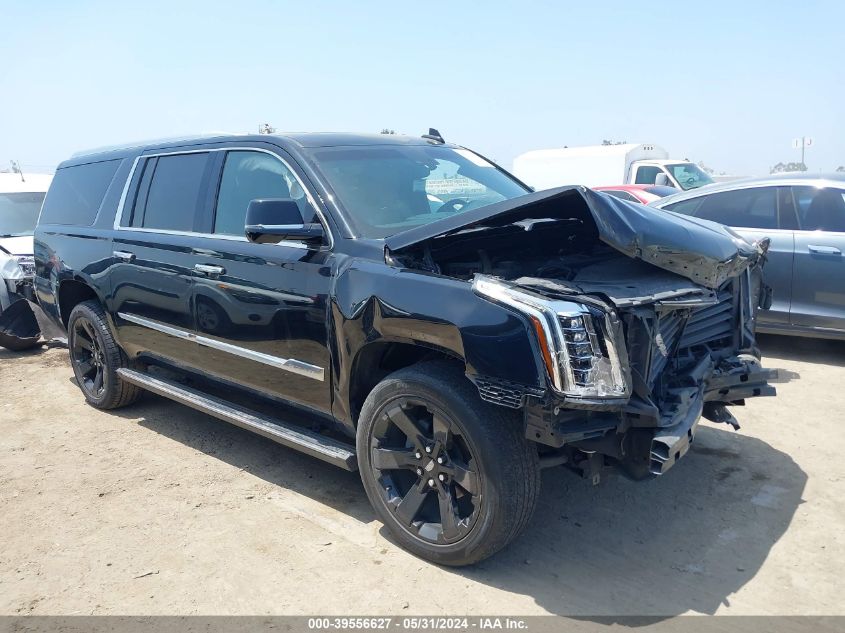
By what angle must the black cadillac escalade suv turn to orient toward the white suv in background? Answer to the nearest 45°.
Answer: approximately 180°

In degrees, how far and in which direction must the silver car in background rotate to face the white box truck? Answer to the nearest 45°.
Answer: approximately 90° to its left

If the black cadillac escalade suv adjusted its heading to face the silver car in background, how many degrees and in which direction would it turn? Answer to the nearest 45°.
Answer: approximately 90° to its left

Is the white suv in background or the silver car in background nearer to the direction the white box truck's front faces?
the silver car in background

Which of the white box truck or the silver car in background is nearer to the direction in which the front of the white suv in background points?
the silver car in background

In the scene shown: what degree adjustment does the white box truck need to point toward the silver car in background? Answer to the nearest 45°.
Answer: approximately 45° to its right

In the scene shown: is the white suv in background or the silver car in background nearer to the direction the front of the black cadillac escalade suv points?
the silver car in background

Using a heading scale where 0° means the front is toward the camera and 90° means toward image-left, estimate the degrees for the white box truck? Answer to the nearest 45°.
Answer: approximately 315°

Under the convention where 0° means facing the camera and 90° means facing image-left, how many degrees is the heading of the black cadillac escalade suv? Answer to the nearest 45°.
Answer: approximately 315°

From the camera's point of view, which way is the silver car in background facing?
to the viewer's right
